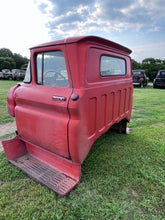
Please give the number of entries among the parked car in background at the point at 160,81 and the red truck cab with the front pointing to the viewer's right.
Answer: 0

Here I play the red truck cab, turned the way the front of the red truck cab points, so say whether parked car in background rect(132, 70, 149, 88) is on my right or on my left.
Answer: on my right

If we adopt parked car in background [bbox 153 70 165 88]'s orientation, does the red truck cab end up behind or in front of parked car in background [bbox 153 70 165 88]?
in front

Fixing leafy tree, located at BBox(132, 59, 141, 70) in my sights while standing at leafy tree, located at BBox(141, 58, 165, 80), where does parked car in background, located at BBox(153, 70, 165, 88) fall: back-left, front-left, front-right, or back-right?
back-left

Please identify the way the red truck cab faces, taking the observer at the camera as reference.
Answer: facing away from the viewer and to the left of the viewer

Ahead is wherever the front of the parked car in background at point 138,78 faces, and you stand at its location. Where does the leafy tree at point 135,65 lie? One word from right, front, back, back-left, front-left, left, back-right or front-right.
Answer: back-right

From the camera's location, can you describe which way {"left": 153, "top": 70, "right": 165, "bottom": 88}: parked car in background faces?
facing the viewer and to the left of the viewer

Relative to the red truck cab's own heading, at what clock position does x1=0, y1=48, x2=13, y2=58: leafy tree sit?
The leafy tree is roughly at 1 o'clock from the red truck cab.

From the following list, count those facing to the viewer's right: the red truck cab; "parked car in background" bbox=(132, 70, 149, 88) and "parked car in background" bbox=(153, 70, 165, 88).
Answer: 0
